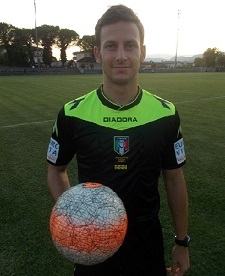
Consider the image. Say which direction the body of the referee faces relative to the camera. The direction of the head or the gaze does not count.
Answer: toward the camera
